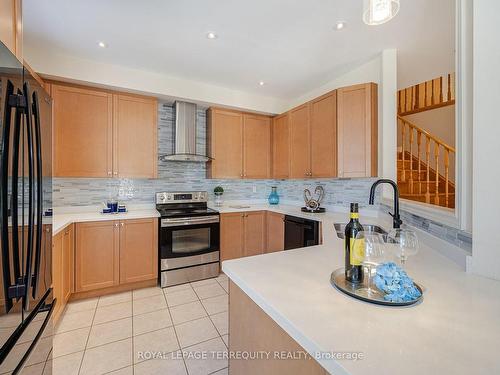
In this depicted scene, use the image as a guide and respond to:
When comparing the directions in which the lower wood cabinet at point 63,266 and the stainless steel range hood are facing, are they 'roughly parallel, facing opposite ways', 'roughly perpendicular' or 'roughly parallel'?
roughly perpendicular

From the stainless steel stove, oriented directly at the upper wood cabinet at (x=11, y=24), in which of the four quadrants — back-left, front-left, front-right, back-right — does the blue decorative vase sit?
back-left

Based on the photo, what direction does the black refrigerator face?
to the viewer's right

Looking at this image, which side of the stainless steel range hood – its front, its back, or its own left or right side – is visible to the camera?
front

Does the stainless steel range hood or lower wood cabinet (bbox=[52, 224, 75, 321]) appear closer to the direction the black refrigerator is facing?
the stainless steel range hood

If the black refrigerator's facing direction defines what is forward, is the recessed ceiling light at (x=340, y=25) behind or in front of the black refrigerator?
in front

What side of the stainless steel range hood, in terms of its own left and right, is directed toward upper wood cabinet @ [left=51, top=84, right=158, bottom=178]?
right

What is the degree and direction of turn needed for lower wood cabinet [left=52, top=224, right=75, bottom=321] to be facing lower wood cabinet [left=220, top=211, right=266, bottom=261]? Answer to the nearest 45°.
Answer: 0° — it already faces it

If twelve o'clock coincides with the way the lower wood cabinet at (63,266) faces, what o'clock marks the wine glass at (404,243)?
The wine glass is roughly at 2 o'clock from the lower wood cabinet.

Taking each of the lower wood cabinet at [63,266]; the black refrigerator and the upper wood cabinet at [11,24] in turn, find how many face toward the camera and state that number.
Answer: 0

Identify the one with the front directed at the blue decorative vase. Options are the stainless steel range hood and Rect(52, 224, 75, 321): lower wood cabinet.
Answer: the lower wood cabinet

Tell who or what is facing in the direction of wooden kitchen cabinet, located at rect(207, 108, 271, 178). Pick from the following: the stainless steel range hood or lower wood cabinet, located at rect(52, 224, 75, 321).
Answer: the lower wood cabinet

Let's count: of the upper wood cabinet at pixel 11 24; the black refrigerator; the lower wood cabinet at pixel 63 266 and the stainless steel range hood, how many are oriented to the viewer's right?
3

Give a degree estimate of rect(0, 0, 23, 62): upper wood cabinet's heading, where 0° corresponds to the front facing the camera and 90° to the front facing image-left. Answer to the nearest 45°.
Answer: approximately 270°

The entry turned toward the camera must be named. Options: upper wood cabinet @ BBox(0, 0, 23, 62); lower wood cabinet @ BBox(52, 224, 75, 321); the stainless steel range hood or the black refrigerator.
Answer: the stainless steel range hood

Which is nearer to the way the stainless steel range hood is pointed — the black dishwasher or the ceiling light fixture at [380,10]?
the ceiling light fixture

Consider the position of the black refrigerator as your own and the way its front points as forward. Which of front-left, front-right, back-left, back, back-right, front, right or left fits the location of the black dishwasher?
front

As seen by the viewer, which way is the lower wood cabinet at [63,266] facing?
to the viewer's right
